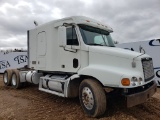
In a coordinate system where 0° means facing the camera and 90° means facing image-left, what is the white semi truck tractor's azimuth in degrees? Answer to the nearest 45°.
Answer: approximately 315°

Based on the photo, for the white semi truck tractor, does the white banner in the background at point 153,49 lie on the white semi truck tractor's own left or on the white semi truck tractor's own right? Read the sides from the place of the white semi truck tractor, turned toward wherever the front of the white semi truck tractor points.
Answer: on the white semi truck tractor's own left
